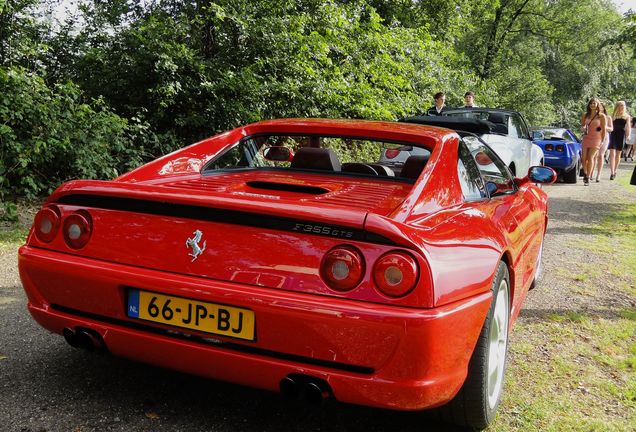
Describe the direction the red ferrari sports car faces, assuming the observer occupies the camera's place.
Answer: facing away from the viewer and to the right of the viewer

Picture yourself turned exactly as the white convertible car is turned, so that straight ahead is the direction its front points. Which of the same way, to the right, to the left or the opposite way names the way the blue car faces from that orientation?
the same way

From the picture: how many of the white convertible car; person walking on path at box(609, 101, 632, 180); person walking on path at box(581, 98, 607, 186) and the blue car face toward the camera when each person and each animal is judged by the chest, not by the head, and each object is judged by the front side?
2

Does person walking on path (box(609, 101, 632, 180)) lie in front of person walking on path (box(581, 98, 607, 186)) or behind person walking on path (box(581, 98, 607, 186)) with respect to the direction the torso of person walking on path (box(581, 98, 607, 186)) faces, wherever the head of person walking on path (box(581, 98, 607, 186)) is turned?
behind

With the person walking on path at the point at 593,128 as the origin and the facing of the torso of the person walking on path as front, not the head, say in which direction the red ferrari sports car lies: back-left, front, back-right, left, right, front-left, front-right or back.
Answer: front

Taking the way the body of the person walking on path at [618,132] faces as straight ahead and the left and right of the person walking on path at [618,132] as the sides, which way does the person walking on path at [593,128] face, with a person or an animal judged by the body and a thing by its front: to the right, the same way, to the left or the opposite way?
the same way

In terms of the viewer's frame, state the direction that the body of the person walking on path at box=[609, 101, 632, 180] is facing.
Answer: toward the camera

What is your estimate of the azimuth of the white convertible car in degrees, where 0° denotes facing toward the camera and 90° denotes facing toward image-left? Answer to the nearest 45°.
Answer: approximately 225°

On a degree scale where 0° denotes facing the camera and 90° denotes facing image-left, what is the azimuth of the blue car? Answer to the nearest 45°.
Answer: approximately 225°

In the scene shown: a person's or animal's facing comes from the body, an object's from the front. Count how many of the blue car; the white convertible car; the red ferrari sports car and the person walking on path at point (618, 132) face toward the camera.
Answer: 1

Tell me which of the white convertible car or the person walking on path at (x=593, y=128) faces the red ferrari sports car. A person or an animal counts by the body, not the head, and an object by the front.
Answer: the person walking on path

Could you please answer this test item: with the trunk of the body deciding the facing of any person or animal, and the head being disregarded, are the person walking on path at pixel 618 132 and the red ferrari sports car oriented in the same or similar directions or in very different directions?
very different directions

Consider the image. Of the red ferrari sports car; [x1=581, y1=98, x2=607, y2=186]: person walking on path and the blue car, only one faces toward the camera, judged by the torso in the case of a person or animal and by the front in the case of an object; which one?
the person walking on path

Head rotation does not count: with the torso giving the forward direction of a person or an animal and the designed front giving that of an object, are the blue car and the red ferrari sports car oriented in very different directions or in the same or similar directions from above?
same or similar directions

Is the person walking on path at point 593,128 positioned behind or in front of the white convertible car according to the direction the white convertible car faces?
in front

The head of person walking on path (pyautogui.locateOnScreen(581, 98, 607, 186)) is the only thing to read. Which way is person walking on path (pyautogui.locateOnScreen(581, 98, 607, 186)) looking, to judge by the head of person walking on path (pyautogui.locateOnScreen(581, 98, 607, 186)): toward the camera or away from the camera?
toward the camera

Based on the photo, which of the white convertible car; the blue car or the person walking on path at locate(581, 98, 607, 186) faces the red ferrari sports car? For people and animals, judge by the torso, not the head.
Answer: the person walking on path
